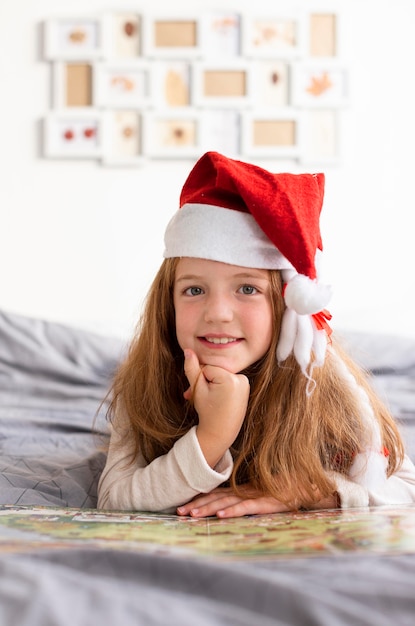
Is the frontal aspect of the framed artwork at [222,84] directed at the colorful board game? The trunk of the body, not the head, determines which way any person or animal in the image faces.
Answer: yes

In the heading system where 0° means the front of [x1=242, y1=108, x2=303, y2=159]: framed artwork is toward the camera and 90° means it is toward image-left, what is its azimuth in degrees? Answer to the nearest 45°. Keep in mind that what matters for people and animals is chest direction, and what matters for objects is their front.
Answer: approximately 0°

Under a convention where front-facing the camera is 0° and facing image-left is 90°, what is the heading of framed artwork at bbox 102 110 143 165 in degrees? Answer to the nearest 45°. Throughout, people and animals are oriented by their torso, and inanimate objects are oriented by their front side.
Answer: approximately 0°
